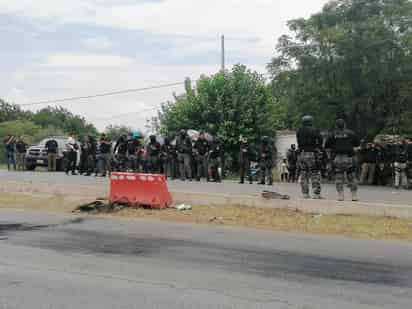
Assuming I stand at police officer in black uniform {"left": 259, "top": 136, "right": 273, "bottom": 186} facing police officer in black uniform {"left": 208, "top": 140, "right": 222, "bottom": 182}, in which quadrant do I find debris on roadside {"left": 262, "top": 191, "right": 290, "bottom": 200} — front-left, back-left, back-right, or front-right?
back-left

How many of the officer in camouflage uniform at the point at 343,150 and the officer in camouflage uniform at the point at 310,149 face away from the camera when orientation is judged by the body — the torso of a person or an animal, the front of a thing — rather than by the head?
2

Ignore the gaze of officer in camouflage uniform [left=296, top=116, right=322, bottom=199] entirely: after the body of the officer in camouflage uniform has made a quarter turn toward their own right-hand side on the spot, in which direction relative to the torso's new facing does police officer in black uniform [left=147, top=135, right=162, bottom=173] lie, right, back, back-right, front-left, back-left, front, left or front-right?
back-left

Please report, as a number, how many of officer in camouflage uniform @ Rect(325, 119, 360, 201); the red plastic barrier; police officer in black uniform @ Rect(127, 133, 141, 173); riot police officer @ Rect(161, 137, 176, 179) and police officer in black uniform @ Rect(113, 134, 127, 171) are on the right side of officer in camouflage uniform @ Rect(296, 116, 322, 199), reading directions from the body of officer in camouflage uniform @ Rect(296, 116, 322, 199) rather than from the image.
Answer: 1

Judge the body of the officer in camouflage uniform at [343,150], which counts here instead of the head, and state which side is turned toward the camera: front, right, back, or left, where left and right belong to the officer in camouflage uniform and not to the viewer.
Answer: back

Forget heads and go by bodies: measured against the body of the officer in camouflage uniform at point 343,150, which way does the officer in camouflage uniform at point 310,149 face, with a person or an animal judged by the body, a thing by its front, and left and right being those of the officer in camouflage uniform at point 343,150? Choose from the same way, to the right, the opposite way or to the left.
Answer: the same way

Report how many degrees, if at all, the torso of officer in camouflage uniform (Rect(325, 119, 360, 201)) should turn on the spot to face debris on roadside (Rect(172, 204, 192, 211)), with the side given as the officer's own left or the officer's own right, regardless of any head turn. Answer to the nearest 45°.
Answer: approximately 90° to the officer's own left

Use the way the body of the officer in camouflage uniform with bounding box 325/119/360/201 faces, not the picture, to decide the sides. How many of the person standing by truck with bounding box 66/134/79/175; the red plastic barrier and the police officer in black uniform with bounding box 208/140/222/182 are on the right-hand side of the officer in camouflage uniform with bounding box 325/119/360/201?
0

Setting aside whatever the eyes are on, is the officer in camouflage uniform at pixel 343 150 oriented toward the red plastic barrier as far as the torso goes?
no

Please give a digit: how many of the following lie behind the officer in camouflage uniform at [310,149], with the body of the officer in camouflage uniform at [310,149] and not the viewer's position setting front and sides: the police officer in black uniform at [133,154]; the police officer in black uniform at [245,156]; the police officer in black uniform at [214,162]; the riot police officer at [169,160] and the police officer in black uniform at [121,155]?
0

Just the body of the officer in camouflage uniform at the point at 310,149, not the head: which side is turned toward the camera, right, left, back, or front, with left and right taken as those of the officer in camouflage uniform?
back
